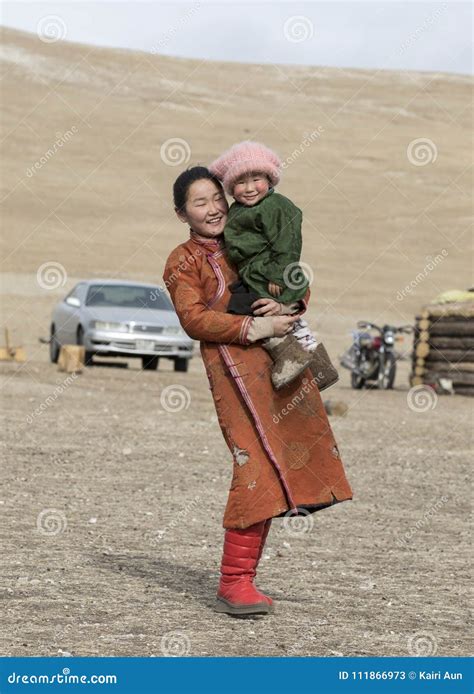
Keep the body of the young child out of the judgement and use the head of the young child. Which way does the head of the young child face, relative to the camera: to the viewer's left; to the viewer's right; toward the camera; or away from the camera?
toward the camera

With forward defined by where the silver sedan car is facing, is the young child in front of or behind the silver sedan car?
in front

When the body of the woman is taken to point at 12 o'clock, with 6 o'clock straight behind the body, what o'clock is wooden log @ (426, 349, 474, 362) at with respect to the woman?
The wooden log is roughly at 8 o'clock from the woman.

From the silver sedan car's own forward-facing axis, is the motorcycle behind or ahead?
ahead

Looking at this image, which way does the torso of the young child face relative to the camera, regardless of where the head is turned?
toward the camera

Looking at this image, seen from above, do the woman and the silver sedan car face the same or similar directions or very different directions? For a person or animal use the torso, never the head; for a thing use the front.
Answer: same or similar directions

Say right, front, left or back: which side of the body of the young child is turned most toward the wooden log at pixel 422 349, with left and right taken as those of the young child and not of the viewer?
back

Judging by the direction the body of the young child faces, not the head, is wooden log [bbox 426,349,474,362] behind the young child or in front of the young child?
behind

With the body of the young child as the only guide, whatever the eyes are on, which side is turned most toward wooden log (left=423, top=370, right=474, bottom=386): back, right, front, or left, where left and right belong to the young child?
back

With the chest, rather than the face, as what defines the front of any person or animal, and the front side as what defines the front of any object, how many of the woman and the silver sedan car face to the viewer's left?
0

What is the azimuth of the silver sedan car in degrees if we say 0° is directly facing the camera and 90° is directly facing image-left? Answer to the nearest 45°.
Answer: approximately 315°

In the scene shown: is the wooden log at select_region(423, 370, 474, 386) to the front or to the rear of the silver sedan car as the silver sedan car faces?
to the front

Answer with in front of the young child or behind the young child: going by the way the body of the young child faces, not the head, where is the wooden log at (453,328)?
behind
